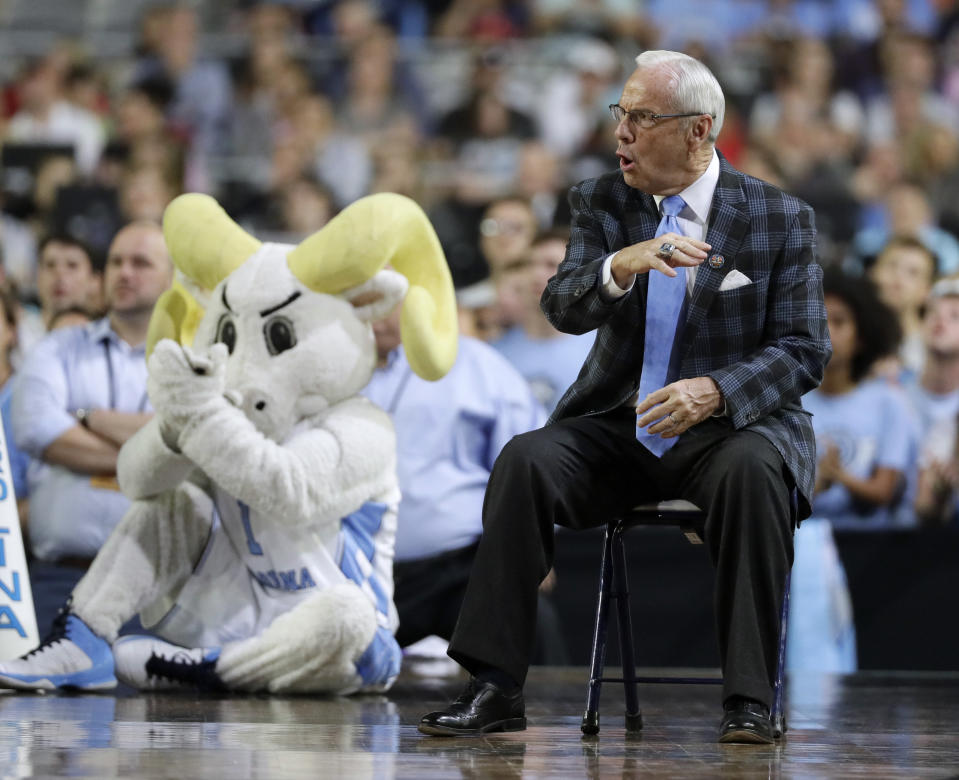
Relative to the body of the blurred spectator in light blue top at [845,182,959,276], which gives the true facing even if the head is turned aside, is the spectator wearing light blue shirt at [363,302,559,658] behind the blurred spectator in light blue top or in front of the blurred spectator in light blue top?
in front

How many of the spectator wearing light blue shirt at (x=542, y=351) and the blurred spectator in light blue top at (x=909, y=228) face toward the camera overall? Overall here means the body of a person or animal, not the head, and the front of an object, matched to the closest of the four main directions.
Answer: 2

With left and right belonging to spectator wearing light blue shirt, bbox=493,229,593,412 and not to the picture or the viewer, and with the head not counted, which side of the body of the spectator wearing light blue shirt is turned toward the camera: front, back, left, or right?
front

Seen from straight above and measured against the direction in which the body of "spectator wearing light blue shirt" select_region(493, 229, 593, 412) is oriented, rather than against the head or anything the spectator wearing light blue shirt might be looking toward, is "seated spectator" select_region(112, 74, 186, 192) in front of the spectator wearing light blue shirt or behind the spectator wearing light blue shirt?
behind

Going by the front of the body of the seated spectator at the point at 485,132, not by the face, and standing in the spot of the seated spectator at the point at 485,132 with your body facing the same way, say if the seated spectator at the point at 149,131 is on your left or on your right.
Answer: on your right

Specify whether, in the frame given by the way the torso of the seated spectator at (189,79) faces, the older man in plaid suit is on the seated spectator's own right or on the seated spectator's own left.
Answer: on the seated spectator's own left

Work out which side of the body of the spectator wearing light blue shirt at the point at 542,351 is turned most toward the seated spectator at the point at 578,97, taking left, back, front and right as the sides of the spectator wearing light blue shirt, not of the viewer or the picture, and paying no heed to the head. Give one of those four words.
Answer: back

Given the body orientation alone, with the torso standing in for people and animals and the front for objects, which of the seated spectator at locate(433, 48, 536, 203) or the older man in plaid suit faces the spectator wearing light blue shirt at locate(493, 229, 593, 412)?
the seated spectator

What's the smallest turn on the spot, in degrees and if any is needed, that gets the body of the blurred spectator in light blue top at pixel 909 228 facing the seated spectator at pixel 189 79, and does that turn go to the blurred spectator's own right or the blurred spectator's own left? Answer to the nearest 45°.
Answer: approximately 90° to the blurred spectator's own right

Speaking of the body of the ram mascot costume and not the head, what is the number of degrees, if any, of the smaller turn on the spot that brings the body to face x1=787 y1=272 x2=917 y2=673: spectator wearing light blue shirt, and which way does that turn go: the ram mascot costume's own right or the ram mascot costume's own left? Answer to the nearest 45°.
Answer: approximately 180°

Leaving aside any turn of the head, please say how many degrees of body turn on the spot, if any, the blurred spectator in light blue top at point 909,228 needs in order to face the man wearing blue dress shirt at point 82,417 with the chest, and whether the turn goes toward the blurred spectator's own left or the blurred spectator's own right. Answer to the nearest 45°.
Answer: approximately 45° to the blurred spectator's own right

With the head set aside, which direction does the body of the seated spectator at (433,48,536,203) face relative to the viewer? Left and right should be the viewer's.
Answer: facing the viewer

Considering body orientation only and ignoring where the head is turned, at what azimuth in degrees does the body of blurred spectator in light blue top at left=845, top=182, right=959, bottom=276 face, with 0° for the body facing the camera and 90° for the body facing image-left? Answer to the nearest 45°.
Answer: approximately 0°

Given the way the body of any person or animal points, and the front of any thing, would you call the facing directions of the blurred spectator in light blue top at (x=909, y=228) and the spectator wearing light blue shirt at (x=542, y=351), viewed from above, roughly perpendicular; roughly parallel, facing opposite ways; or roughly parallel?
roughly parallel

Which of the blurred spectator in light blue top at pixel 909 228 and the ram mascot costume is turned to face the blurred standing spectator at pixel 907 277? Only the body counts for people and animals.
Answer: the blurred spectator in light blue top at pixel 909 228

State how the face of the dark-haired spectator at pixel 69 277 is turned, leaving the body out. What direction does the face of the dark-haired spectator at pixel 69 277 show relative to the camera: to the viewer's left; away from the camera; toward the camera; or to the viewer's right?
toward the camera
